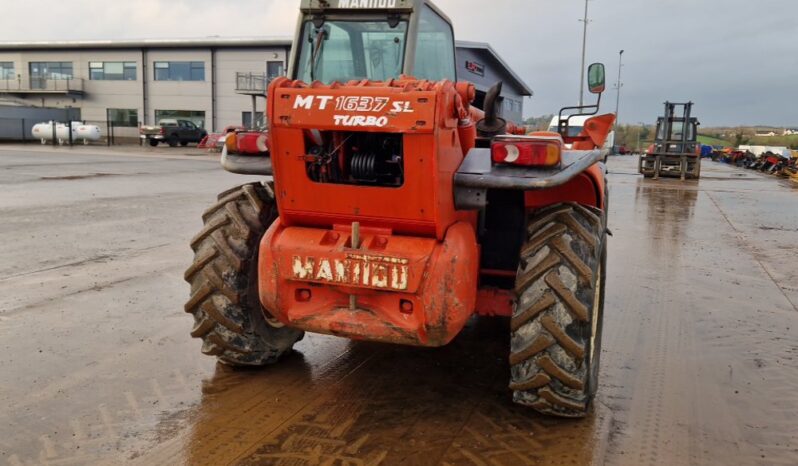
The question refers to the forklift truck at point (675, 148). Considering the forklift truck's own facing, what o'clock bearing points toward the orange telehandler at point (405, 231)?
The orange telehandler is roughly at 12 o'clock from the forklift truck.

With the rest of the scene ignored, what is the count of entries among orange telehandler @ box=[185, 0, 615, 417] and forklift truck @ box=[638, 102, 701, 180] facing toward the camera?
1

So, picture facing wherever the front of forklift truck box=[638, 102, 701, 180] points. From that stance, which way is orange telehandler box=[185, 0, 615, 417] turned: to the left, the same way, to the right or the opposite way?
the opposite way

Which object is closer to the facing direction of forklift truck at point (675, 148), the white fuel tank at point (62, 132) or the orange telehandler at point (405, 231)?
the orange telehandler
